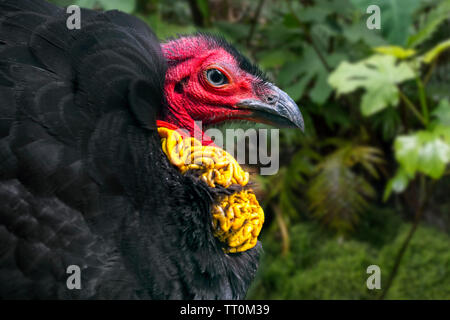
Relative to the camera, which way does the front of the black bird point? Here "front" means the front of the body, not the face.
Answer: to the viewer's right

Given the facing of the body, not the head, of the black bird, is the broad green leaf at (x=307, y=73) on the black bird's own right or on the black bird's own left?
on the black bird's own left

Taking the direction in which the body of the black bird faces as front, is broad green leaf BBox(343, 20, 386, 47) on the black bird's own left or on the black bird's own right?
on the black bird's own left

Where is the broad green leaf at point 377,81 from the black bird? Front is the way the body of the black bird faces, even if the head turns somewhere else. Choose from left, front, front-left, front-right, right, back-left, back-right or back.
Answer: front-left

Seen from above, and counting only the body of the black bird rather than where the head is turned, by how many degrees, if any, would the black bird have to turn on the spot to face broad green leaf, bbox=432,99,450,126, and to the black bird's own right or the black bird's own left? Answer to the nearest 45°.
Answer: approximately 45° to the black bird's own left

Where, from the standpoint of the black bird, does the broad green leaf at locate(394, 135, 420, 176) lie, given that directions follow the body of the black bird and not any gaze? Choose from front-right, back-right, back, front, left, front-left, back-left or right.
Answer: front-left
